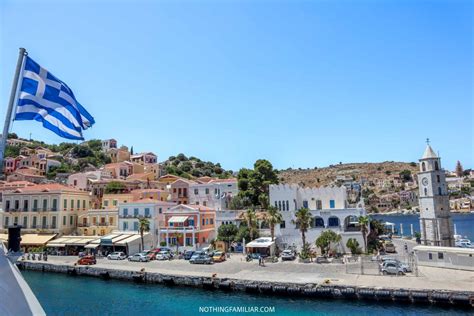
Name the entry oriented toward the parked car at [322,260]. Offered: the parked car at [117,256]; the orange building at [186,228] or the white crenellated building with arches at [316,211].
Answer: the white crenellated building with arches

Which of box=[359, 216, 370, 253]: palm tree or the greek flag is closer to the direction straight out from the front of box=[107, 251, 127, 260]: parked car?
the greek flag

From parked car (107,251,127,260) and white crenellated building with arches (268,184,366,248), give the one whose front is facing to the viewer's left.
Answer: the parked car

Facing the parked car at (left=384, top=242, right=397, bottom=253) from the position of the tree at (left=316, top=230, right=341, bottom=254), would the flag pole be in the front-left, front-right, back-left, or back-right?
back-right

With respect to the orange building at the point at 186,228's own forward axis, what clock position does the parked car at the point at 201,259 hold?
The parked car is roughly at 10 o'clock from the orange building.

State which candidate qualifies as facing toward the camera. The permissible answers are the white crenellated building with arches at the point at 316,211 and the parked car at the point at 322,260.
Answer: the white crenellated building with arches

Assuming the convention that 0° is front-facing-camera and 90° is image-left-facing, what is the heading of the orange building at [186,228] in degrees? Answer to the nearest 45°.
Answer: approximately 45°

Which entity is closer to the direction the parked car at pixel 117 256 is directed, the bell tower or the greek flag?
the greek flag

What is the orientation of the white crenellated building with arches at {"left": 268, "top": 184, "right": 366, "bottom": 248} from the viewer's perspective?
toward the camera

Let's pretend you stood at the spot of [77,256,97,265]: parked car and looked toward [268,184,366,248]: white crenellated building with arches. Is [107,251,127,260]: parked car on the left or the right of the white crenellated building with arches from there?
left

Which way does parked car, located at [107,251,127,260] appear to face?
to the viewer's left

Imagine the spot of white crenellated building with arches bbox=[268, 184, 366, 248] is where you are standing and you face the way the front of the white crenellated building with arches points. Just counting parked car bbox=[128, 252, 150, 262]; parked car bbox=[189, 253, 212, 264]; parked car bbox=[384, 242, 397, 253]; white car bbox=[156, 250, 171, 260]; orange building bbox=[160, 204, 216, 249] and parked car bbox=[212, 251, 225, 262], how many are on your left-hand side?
1

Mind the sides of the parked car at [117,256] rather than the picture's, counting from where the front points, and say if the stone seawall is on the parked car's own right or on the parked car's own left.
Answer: on the parked car's own left
